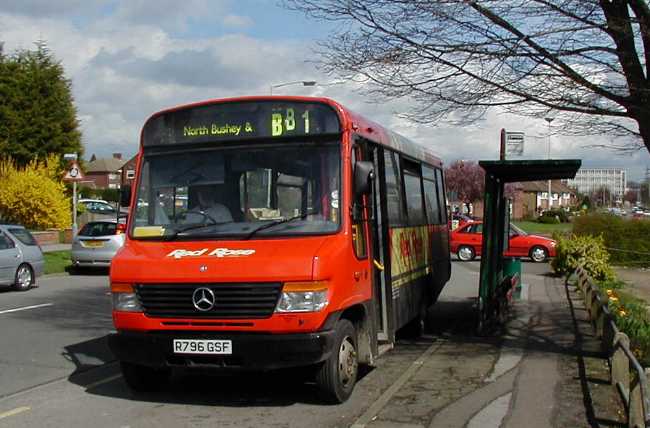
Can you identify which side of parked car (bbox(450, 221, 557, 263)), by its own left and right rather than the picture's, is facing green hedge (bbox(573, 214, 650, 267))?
front

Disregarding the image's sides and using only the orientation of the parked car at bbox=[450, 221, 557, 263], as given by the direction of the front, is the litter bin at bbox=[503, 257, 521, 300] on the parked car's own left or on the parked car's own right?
on the parked car's own right

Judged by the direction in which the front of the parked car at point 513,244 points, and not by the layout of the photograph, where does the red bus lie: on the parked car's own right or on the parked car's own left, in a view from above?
on the parked car's own right

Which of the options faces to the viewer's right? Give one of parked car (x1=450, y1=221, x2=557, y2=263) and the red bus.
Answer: the parked car

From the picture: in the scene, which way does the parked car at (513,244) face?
to the viewer's right

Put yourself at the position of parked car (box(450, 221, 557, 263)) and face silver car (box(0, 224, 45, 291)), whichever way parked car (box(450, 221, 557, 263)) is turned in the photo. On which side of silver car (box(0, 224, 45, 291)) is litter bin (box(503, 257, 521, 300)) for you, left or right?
left

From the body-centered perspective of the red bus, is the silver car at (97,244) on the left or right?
on its right

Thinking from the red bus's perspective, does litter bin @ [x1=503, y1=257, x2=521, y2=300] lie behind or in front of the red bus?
behind
